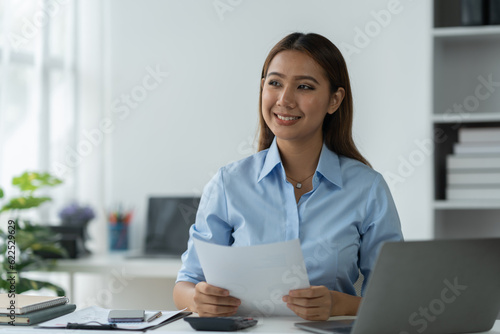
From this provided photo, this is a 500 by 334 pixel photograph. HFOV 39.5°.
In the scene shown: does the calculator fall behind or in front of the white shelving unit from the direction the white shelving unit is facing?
in front

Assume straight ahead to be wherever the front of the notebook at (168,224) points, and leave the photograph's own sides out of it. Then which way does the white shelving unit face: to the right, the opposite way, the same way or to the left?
the same way

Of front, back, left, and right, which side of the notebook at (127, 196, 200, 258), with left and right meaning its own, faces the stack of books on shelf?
left

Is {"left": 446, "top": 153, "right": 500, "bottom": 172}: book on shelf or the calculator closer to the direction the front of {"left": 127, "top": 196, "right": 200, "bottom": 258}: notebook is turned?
the calculator

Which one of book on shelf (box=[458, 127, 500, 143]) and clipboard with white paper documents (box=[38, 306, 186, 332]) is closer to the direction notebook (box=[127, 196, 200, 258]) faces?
the clipboard with white paper documents

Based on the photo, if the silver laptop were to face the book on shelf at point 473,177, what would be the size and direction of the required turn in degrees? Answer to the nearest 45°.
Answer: approximately 45° to its right

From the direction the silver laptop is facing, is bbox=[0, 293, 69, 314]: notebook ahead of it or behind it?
ahead

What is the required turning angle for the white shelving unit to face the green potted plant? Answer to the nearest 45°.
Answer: approximately 90° to its right

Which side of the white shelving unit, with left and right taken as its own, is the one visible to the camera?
front

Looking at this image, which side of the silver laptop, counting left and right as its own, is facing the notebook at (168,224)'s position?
front

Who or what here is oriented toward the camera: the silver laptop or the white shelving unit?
the white shelving unit

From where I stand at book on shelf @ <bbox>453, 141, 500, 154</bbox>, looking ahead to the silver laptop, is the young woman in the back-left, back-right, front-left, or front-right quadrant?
front-right

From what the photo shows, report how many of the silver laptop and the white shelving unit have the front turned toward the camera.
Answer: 1

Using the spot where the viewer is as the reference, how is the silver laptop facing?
facing away from the viewer and to the left of the viewer

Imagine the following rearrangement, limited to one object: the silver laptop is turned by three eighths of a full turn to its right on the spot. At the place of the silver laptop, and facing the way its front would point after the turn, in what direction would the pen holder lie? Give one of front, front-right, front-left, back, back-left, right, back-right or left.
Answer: back-left
